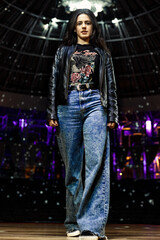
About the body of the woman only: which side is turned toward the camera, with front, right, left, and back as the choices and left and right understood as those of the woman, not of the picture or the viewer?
front

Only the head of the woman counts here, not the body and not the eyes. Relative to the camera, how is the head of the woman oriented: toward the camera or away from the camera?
toward the camera
